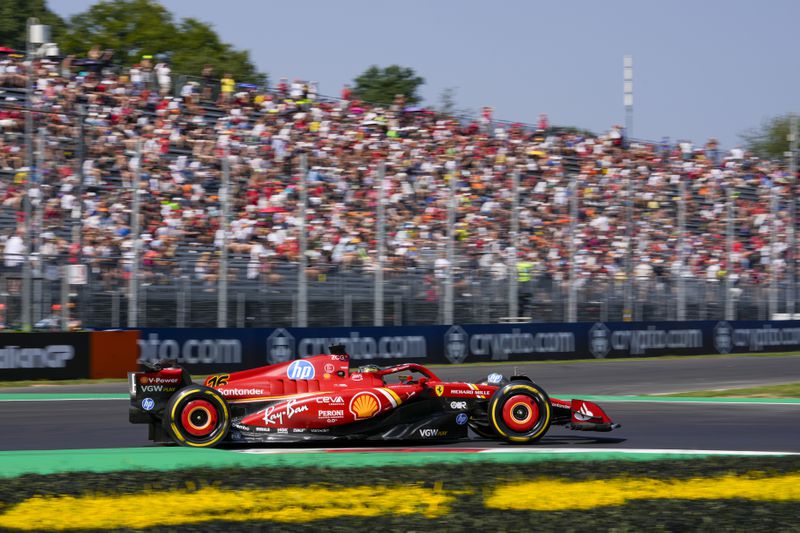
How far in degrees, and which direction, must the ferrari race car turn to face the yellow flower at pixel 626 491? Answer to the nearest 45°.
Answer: approximately 45° to its right

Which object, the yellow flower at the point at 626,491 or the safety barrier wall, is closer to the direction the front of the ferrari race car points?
the yellow flower

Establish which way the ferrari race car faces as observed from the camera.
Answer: facing to the right of the viewer

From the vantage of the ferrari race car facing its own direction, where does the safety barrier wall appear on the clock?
The safety barrier wall is roughly at 8 o'clock from the ferrari race car.

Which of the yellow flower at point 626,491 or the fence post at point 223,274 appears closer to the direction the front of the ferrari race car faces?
the yellow flower

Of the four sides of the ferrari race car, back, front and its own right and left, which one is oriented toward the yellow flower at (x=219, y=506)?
right

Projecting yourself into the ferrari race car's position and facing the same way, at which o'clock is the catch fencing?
The catch fencing is roughly at 9 o'clock from the ferrari race car.

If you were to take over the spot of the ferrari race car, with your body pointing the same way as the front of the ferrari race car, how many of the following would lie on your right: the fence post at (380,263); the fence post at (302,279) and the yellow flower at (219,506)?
1

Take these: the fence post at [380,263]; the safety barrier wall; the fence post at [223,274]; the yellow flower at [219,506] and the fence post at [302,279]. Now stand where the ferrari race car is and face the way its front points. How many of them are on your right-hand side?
1

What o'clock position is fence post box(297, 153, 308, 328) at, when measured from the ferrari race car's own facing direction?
The fence post is roughly at 9 o'clock from the ferrari race car.

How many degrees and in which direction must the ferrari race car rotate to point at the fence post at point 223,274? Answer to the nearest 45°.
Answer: approximately 90° to its left

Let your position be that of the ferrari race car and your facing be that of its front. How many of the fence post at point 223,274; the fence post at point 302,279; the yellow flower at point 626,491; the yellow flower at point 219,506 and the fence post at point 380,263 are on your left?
3

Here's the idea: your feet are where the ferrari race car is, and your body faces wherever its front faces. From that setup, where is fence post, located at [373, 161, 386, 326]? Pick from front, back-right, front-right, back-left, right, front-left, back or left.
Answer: left

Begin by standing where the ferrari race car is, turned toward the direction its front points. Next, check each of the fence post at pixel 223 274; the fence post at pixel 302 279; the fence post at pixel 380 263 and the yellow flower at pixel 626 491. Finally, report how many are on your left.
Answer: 3

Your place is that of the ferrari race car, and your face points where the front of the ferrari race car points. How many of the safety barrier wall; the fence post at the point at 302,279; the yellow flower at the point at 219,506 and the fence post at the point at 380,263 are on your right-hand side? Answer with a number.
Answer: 1
